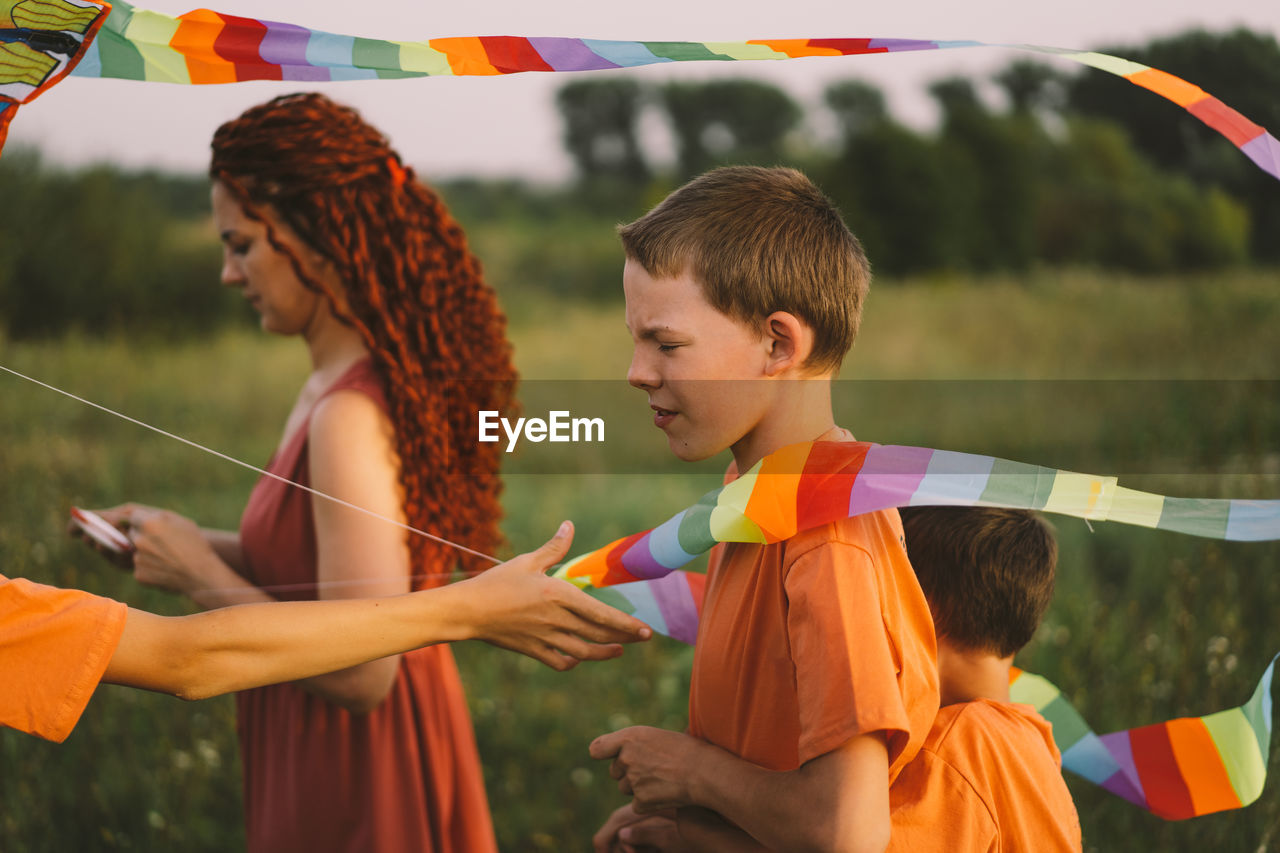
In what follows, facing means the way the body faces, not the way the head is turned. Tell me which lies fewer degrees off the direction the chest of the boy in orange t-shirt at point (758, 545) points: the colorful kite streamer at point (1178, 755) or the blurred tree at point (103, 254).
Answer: the blurred tree

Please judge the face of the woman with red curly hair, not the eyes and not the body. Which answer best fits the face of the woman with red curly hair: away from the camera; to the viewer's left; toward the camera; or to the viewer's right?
to the viewer's left

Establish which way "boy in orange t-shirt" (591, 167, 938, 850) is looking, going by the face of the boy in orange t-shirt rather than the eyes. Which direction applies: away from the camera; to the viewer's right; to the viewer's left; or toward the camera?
to the viewer's left

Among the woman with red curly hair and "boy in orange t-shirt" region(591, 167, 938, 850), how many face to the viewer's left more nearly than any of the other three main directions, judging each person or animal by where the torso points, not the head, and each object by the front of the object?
2

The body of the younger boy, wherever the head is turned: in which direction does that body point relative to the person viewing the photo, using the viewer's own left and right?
facing away from the viewer and to the left of the viewer

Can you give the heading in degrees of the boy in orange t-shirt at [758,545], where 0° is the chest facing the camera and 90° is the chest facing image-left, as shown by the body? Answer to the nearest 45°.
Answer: approximately 90°

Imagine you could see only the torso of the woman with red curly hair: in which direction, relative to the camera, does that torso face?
to the viewer's left

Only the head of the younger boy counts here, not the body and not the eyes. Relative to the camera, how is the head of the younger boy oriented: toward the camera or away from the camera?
away from the camera

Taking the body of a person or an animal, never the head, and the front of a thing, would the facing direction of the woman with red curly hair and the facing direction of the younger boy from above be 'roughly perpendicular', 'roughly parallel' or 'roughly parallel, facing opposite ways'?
roughly perpendicular

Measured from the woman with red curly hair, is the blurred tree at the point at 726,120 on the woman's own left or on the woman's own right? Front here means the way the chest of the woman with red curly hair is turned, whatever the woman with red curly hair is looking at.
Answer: on the woman's own right
